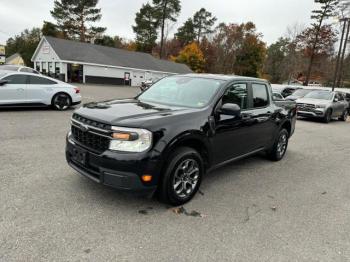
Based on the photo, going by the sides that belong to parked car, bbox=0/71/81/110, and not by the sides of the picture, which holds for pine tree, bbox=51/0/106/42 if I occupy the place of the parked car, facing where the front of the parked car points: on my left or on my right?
on my right

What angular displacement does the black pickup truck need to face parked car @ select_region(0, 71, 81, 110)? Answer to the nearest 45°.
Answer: approximately 90° to its right

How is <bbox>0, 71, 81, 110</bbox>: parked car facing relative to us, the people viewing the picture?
facing to the left of the viewer

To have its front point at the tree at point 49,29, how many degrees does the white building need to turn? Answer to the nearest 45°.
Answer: approximately 90° to its right

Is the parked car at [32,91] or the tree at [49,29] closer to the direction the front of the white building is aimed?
the parked car

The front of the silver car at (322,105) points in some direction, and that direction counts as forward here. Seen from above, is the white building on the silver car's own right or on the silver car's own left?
on the silver car's own right

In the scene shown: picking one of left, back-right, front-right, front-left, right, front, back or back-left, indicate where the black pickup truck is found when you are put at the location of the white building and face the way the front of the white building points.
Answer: front-left

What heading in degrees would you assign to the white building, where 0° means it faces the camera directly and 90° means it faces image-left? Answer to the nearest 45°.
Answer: approximately 45°

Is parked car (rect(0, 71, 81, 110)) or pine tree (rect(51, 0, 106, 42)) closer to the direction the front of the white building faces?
the parked car

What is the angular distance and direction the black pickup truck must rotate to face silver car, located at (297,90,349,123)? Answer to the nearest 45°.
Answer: approximately 180°

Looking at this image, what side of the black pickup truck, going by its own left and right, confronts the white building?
right
